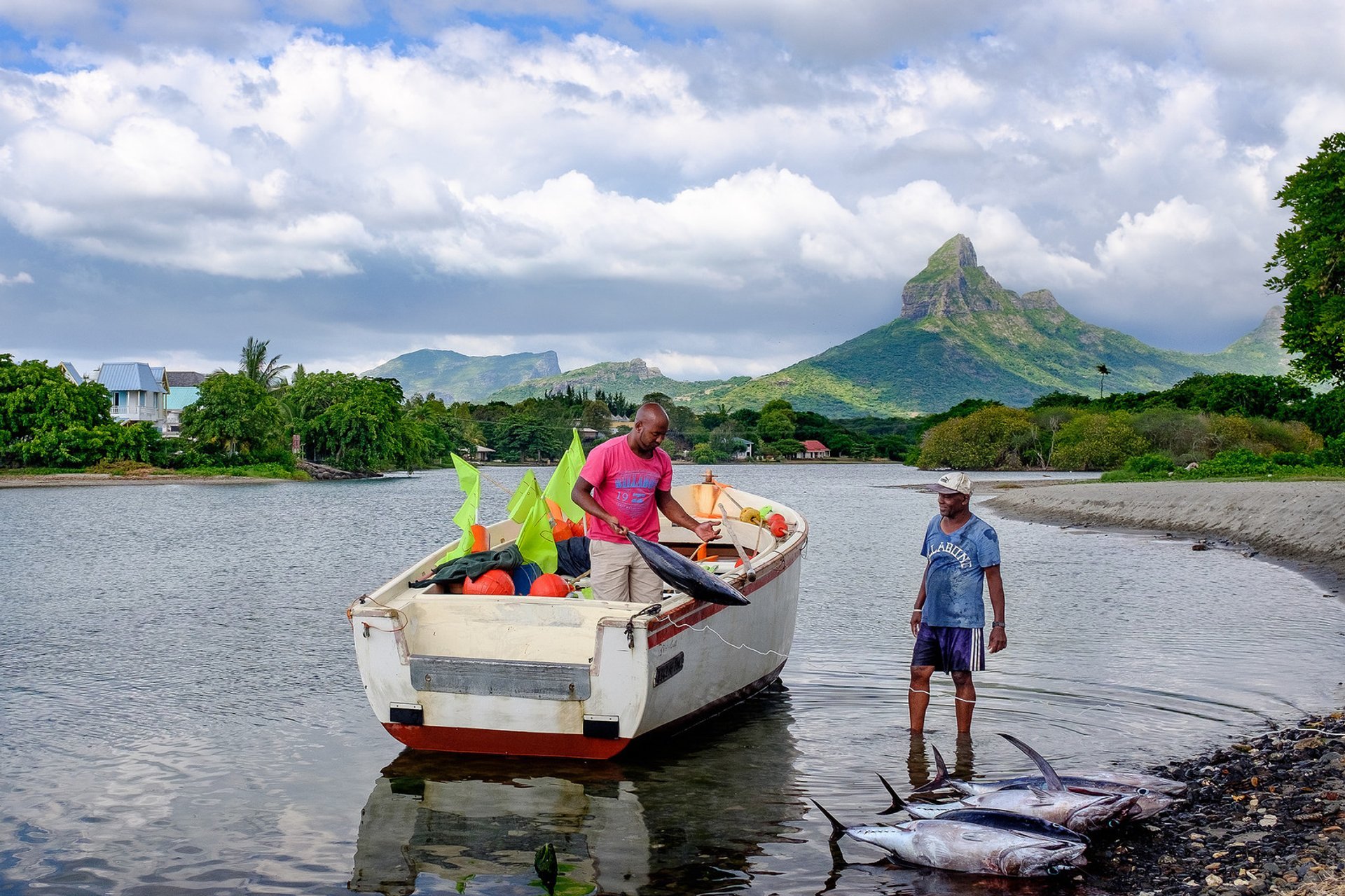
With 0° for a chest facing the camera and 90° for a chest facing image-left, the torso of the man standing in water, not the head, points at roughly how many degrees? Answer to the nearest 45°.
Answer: approximately 45°

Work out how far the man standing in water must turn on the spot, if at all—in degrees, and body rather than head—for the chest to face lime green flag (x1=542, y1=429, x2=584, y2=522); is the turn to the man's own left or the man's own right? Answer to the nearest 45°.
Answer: approximately 90° to the man's own right

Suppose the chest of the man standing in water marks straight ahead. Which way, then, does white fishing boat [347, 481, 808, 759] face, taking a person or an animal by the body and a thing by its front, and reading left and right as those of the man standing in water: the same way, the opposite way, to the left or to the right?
the opposite way

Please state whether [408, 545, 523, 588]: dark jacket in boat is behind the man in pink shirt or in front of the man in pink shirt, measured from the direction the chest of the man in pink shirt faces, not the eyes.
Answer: behind

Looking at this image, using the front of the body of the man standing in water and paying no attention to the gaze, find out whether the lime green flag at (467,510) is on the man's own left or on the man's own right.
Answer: on the man's own right

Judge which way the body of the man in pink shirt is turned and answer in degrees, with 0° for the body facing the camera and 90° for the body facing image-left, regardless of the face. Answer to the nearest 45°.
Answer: approximately 315°

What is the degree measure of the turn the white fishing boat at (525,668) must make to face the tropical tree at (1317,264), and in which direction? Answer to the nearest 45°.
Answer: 0° — it already faces it

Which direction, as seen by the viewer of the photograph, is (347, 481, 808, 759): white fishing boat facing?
facing away from the viewer and to the right of the viewer

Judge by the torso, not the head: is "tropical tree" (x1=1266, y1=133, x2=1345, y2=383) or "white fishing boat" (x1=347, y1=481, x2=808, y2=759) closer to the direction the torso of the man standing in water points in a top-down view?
the white fishing boat

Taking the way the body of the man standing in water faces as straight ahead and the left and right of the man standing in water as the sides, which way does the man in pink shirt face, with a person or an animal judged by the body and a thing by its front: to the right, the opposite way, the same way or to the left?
to the left

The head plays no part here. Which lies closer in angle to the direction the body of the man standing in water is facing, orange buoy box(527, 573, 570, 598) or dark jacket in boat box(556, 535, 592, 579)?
the orange buoy

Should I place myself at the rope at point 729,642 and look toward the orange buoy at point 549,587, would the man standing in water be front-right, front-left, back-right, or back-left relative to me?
back-left
